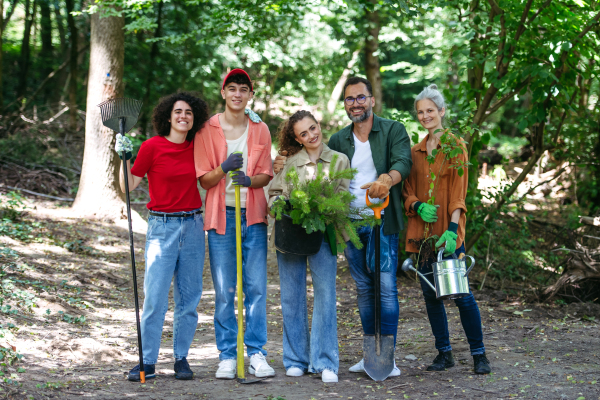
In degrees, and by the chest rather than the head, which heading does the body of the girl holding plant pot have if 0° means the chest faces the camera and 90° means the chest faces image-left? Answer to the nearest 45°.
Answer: approximately 0°

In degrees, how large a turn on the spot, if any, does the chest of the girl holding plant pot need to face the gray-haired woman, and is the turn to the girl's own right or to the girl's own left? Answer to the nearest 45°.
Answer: approximately 90° to the girl's own left
